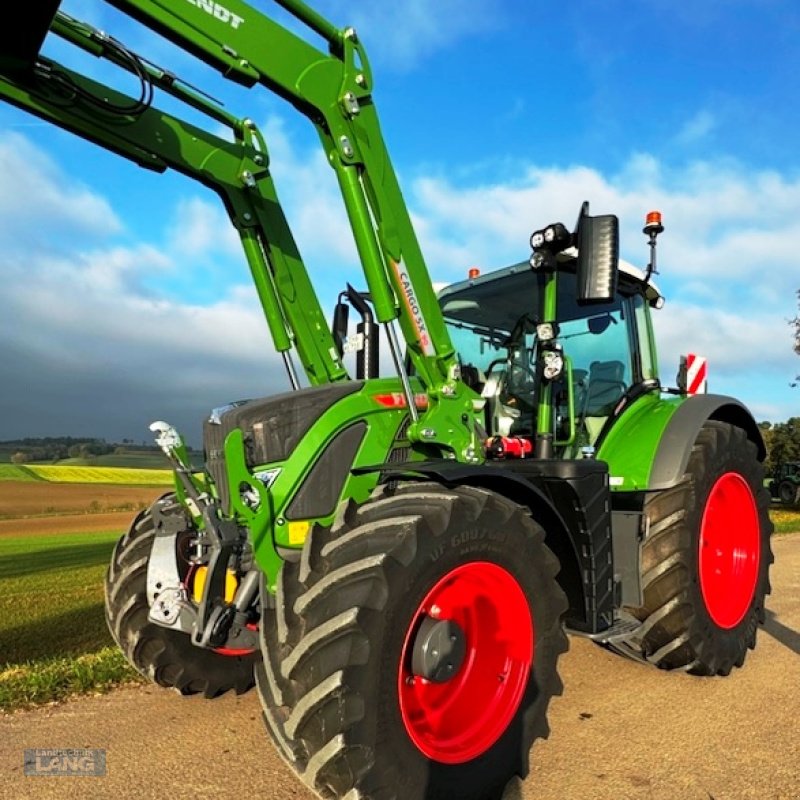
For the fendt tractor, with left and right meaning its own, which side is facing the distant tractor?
back

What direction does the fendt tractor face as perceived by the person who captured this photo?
facing the viewer and to the left of the viewer
